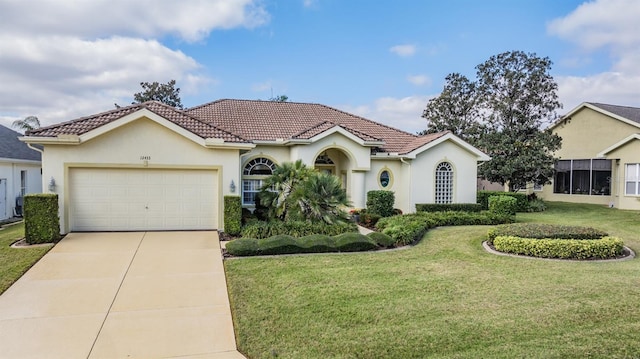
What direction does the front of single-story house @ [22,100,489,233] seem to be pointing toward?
toward the camera

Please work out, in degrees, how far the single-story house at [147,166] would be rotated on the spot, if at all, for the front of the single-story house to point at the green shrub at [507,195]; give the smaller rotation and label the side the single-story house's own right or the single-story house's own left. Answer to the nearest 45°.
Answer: approximately 90° to the single-story house's own left

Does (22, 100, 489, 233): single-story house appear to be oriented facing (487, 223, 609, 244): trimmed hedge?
no

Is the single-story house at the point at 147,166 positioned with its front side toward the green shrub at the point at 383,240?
no

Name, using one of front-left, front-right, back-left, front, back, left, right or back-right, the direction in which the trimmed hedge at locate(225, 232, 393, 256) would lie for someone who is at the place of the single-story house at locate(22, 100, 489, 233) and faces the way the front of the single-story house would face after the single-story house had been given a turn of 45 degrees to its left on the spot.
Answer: front

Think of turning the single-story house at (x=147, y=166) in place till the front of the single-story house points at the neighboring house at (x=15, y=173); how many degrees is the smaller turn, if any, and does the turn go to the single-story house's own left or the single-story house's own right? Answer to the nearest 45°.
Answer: approximately 135° to the single-story house's own right

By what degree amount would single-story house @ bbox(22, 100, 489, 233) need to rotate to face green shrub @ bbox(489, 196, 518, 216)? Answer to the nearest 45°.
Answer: approximately 90° to its left

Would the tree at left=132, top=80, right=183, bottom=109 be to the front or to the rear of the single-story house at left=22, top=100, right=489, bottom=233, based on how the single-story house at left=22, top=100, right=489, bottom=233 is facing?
to the rear

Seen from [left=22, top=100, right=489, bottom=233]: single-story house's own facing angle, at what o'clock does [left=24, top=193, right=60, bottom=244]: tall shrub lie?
The tall shrub is roughly at 2 o'clock from the single-story house.

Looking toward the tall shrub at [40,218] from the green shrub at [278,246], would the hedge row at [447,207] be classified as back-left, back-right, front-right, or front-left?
back-right

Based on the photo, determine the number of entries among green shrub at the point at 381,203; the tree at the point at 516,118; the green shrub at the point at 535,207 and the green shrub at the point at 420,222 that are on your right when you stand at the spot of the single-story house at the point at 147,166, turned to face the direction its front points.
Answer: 0

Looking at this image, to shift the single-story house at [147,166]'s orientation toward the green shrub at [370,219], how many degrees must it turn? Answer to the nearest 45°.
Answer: approximately 90° to its left

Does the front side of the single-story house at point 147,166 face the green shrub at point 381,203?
no

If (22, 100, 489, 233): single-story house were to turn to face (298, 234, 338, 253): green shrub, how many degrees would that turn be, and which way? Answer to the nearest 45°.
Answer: approximately 45° to its left

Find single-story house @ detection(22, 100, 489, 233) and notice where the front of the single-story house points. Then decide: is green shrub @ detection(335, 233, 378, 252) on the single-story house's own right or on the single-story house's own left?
on the single-story house's own left
